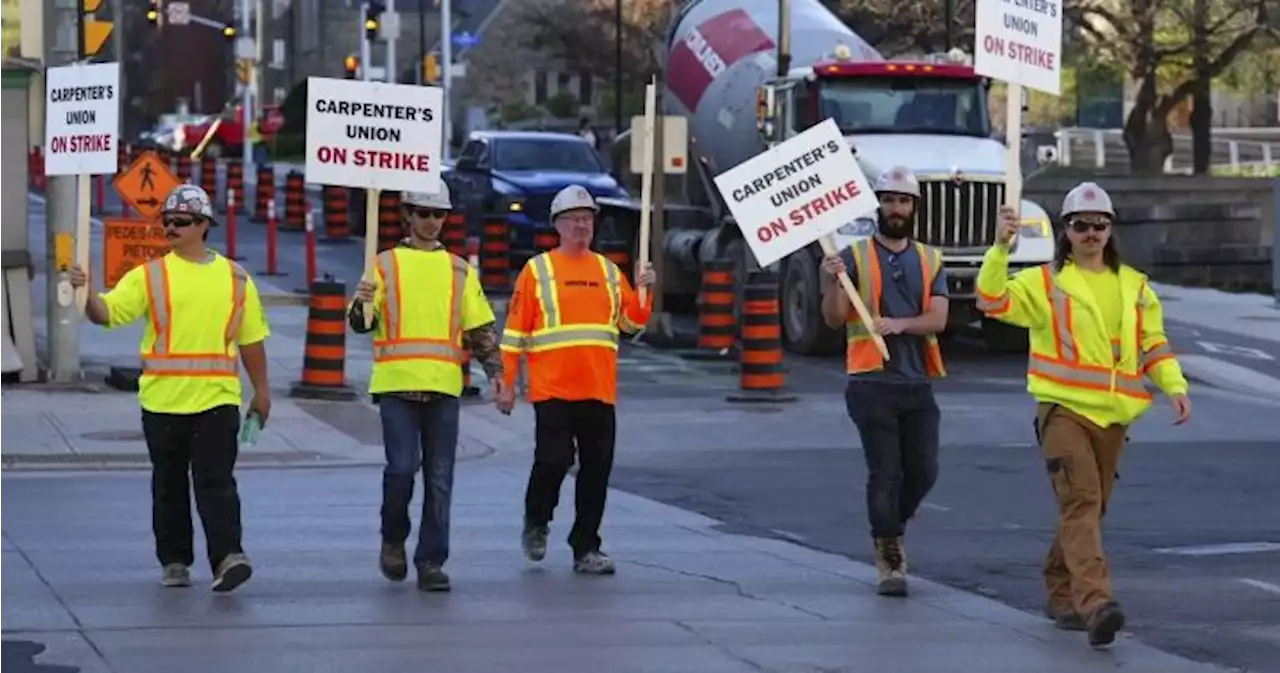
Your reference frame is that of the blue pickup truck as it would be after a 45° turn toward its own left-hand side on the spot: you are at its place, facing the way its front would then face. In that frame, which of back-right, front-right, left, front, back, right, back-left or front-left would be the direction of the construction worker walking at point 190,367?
right

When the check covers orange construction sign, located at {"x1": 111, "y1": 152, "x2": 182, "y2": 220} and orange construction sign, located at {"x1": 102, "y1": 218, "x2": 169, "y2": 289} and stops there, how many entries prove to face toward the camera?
2

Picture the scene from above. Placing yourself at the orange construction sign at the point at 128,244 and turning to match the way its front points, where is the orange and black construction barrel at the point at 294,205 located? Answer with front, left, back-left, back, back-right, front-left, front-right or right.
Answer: back

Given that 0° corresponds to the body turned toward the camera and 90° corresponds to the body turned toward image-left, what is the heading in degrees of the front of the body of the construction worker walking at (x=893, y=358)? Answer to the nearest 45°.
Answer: approximately 0°

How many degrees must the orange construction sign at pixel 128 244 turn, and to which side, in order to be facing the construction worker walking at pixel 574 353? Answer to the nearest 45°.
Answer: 0° — it already faces them

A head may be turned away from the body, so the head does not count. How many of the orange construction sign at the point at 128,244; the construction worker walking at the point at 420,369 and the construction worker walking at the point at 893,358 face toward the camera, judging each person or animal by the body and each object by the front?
3

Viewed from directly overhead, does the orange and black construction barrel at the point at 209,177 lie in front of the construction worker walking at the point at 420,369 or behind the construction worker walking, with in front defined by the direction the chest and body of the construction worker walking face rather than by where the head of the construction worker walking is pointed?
behind

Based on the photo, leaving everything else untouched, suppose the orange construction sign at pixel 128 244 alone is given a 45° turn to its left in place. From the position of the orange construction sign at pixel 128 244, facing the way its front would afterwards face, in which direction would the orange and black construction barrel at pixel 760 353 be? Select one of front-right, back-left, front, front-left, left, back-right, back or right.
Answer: front-left

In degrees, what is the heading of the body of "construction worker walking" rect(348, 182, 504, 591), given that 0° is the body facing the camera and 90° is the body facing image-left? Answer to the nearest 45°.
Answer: approximately 0°
